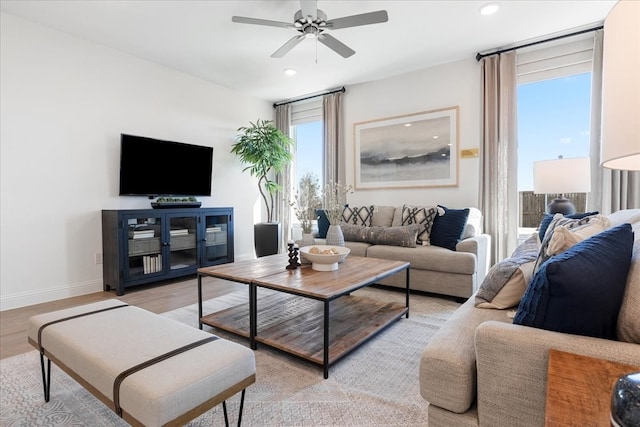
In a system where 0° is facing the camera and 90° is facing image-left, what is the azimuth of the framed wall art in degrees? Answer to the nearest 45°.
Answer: approximately 45°

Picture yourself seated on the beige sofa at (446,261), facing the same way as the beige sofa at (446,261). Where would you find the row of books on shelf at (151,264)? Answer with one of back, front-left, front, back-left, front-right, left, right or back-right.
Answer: front-right

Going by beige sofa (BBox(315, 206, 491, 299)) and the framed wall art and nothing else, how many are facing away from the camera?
0

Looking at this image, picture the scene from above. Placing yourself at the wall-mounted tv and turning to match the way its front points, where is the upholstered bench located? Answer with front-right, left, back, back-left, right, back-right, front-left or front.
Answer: front-right

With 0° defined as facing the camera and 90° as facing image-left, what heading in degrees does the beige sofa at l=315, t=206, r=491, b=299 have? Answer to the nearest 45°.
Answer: approximately 45°

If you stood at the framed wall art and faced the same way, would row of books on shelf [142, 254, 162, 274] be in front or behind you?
in front

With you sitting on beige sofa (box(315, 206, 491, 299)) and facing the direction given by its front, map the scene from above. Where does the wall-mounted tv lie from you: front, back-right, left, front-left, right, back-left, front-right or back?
front-right

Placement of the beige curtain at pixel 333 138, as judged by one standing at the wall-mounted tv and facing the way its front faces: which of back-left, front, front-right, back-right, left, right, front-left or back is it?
front-left

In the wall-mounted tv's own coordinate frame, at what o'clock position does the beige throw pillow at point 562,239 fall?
The beige throw pillow is roughly at 1 o'clock from the wall-mounted tv.

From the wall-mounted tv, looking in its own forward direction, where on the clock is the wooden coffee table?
The wooden coffee table is roughly at 1 o'clock from the wall-mounted tv.

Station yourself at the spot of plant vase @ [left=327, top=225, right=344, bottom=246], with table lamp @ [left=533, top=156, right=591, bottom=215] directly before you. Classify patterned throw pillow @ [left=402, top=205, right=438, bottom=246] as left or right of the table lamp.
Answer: left

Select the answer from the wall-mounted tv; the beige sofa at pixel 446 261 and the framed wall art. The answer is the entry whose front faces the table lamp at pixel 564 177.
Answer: the wall-mounted tv

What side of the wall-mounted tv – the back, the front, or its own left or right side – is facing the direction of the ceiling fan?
front

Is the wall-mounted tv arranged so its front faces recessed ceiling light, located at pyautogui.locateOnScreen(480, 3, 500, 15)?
yes

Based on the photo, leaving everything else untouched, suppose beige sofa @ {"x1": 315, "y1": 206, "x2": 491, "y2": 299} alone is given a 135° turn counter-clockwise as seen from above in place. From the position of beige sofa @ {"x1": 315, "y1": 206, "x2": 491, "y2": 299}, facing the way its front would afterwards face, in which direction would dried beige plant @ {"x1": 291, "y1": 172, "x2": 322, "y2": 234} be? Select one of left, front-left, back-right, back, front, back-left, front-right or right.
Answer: back-left

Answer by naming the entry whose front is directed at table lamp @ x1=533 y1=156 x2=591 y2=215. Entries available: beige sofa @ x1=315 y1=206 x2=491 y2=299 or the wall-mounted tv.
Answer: the wall-mounted tv
